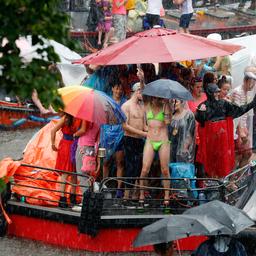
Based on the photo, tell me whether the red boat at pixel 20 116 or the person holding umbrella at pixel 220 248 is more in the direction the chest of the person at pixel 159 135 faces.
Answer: the person holding umbrella

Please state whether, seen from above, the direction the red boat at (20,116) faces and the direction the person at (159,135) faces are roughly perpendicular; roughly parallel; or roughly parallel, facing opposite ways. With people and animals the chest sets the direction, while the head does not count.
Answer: roughly perpendicular

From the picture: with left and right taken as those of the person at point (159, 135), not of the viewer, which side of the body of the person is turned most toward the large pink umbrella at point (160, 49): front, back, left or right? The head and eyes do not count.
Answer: back

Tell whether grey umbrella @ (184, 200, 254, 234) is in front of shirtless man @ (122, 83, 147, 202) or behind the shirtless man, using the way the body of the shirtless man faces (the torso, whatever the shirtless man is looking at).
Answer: in front

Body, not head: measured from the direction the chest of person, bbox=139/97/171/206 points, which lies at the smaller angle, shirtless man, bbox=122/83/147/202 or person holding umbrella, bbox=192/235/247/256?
the person holding umbrella

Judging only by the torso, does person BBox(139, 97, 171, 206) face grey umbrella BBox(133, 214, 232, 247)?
yes

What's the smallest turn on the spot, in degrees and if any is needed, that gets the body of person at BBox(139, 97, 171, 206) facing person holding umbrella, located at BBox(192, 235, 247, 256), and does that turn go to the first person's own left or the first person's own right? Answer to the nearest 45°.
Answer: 0° — they already face them

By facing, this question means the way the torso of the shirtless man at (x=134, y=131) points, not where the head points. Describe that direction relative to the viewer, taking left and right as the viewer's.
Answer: facing the viewer and to the right of the viewer

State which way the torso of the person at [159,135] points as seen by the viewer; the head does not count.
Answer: toward the camera

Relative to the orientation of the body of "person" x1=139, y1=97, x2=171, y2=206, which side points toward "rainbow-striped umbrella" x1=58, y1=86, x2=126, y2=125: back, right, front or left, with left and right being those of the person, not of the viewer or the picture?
right
